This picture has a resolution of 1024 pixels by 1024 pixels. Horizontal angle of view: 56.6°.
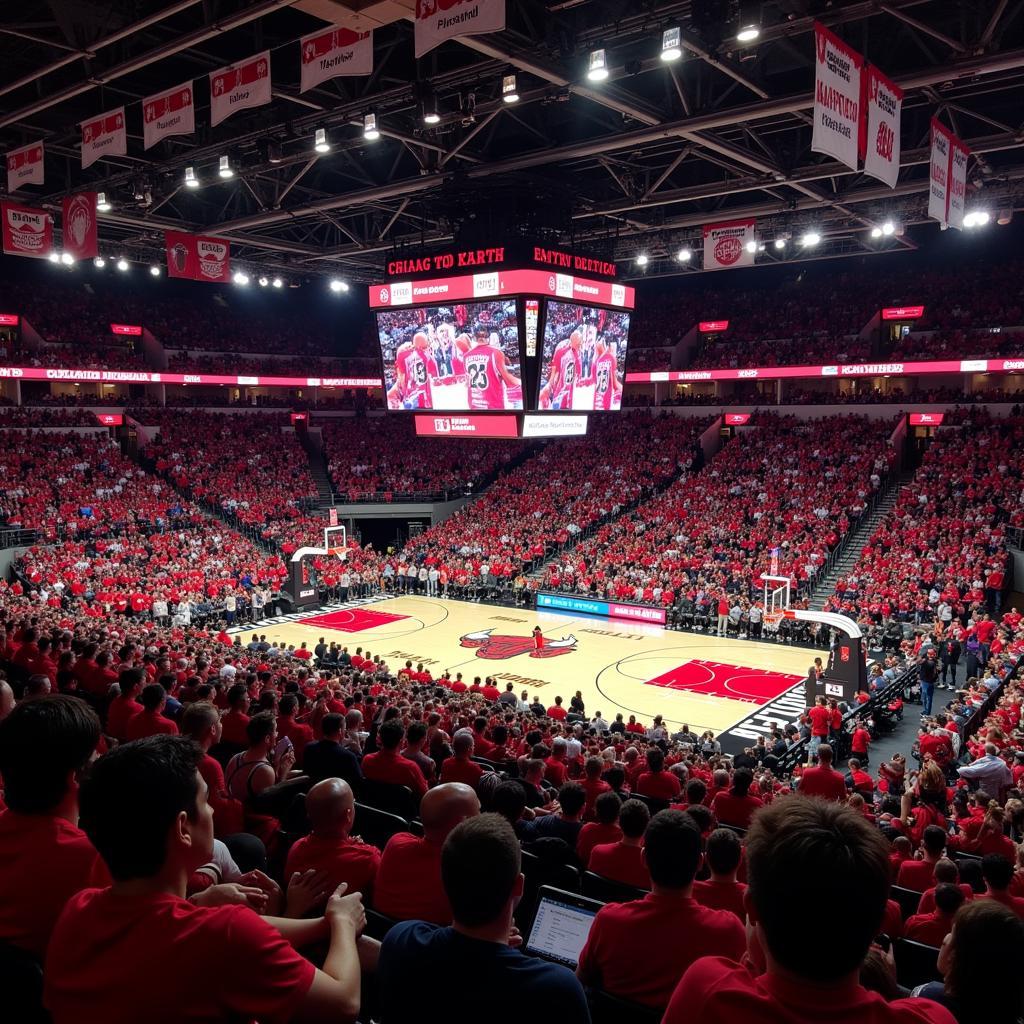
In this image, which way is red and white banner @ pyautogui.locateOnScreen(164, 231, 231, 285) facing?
toward the camera

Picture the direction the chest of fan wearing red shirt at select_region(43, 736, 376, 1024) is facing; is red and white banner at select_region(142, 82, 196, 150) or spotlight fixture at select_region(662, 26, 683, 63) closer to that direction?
the spotlight fixture

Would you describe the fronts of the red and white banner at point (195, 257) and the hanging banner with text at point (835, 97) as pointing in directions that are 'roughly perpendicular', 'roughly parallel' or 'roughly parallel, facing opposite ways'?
roughly parallel

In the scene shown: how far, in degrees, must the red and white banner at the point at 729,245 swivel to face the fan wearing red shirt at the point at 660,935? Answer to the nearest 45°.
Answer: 0° — it already faces them

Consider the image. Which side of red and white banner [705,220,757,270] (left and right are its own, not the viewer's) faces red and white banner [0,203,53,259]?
right

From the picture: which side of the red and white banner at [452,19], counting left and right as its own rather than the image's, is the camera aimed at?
front

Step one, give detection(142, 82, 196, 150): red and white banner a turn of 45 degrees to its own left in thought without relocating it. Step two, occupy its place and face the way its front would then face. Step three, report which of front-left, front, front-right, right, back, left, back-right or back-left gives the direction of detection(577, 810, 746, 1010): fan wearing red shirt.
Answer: front

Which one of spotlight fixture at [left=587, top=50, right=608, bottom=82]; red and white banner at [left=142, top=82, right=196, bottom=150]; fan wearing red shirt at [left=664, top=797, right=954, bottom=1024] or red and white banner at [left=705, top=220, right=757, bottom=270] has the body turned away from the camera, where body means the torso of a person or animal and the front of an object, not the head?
the fan wearing red shirt

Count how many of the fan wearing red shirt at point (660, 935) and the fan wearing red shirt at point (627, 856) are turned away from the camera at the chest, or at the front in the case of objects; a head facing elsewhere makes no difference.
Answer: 2

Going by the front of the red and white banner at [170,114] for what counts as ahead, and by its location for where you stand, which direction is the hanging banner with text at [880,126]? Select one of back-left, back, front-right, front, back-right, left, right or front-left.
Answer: left

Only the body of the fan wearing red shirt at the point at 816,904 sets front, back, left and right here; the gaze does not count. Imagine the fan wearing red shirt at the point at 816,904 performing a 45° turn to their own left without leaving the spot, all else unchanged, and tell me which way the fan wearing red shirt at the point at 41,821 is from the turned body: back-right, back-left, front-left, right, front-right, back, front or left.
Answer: front-left

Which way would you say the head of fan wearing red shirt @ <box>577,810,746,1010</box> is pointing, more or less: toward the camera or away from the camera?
away from the camera

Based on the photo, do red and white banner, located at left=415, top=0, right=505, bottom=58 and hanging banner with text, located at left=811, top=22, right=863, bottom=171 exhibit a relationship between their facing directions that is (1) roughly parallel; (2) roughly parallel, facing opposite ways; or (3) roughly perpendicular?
roughly parallel

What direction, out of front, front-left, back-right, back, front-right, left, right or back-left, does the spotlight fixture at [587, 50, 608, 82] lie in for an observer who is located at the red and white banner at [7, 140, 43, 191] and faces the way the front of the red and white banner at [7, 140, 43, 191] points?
left

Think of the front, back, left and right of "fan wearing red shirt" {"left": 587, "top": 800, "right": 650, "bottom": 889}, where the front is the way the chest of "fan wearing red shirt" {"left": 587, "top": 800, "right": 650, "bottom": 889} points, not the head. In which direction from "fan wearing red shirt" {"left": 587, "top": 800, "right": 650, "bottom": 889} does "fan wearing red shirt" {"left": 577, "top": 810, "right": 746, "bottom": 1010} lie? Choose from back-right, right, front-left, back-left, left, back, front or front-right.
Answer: back

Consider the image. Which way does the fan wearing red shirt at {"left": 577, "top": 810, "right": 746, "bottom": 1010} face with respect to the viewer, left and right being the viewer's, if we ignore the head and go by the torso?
facing away from the viewer

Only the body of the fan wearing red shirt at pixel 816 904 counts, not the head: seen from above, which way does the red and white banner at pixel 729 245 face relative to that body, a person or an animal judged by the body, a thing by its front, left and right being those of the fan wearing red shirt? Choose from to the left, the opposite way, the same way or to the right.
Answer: the opposite way

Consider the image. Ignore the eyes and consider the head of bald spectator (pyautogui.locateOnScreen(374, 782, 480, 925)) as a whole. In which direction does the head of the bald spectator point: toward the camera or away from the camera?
away from the camera

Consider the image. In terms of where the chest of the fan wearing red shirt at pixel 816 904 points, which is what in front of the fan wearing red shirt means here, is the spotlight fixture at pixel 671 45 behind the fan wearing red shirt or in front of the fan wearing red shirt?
in front

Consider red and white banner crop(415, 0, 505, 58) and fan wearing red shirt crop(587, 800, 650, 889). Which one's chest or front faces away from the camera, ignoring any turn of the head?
the fan wearing red shirt

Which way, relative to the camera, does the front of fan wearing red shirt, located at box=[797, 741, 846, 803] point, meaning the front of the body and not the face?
away from the camera

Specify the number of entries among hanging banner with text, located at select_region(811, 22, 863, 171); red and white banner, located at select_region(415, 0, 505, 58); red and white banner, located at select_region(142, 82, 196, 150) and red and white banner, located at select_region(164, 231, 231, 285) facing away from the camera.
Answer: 0
